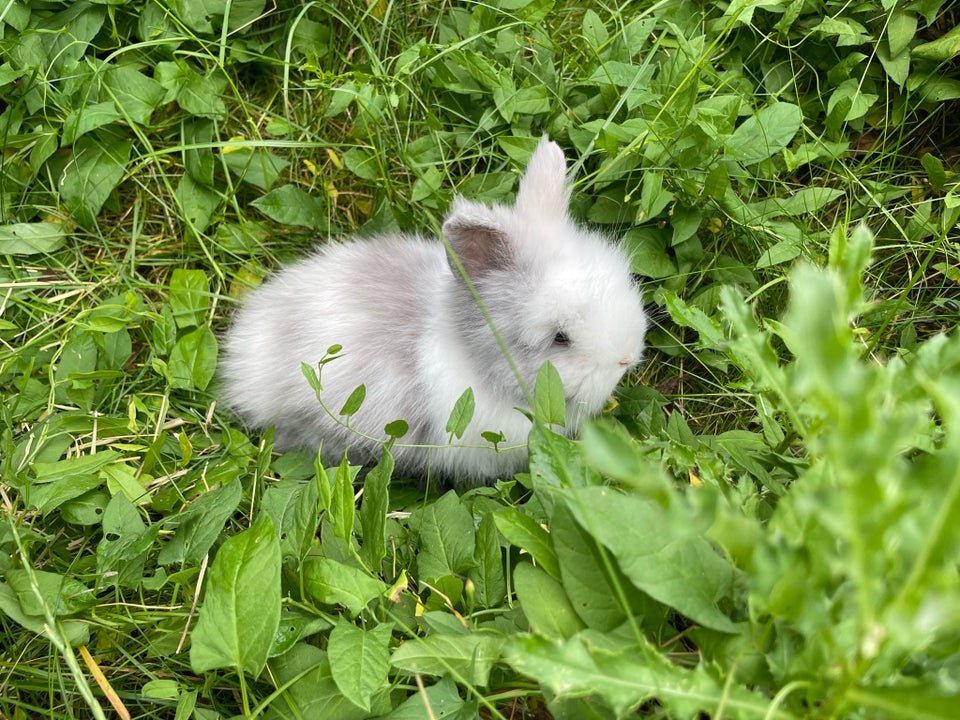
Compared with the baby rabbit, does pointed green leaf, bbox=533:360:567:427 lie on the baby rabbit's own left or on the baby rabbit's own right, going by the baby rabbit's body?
on the baby rabbit's own right

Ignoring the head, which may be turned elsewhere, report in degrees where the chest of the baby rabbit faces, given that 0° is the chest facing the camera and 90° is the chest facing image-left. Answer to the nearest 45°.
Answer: approximately 270°
